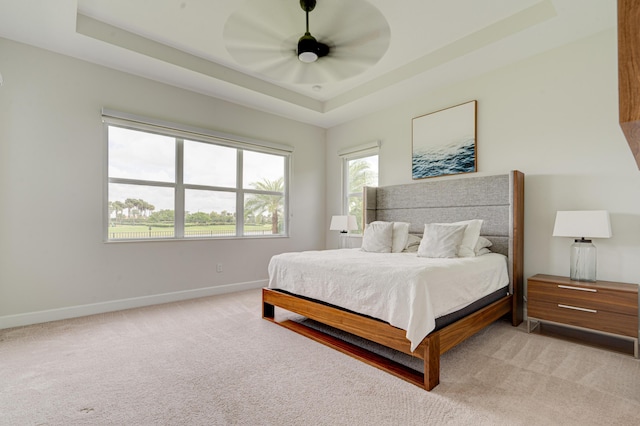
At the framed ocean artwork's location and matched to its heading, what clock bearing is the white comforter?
The white comforter is roughly at 11 o'clock from the framed ocean artwork.

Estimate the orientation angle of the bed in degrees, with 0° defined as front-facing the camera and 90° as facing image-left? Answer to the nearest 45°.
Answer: approximately 45°

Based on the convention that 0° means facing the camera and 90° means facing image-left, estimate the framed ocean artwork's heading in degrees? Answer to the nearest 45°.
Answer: approximately 45°
